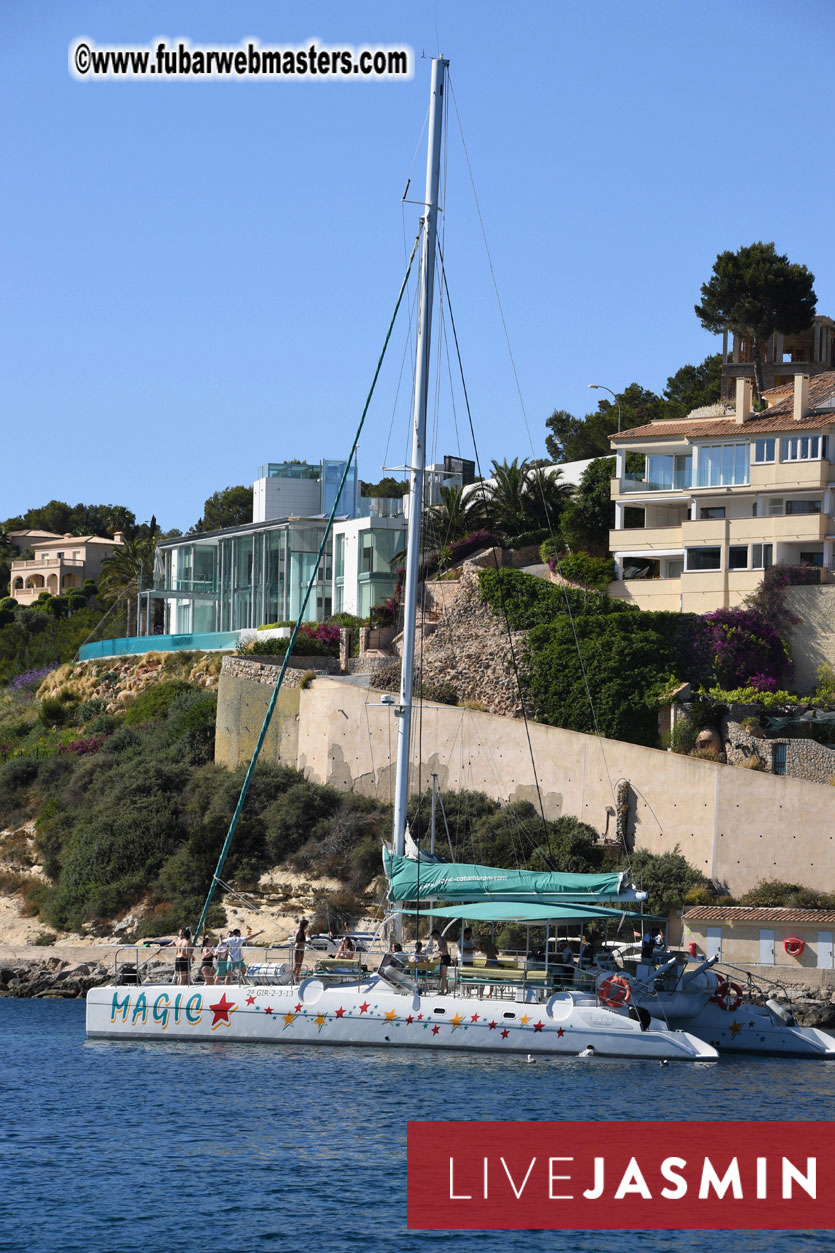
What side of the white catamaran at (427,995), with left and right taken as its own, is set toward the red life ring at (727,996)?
back

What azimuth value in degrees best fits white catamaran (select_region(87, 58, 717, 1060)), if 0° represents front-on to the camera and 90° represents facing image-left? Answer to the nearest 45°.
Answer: approximately 90°
